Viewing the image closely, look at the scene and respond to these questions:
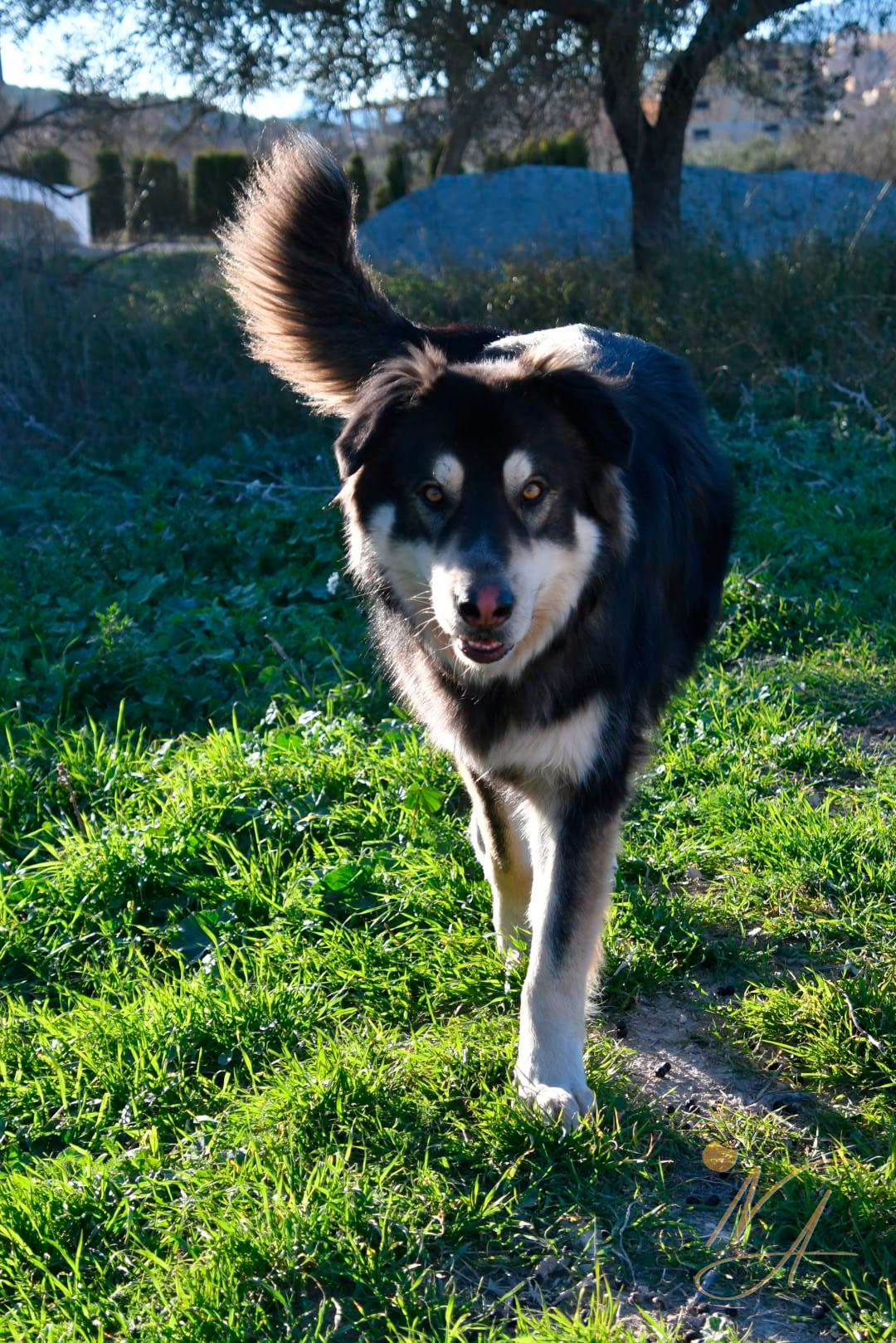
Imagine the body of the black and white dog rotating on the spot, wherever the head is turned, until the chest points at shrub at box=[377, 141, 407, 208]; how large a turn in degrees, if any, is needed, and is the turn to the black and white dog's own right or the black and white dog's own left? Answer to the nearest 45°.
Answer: approximately 180°

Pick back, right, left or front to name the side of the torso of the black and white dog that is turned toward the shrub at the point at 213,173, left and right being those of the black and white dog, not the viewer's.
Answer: back

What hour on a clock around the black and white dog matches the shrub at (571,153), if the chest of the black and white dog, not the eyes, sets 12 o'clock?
The shrub is roughly at 6 o'clock from the black and white dog.

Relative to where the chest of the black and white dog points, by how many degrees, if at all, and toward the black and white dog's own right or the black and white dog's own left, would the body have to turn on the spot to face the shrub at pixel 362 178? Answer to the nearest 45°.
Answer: approximately 180°

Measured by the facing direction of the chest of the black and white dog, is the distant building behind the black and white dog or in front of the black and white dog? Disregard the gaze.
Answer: behind

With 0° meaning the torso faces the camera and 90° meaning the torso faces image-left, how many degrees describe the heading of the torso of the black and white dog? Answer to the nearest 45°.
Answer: approximately 0°

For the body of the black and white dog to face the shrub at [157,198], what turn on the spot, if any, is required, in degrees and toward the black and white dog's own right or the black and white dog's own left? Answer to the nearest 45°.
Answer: approximately 180°

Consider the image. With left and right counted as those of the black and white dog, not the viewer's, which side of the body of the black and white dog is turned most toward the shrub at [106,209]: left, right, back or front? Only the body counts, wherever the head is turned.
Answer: back

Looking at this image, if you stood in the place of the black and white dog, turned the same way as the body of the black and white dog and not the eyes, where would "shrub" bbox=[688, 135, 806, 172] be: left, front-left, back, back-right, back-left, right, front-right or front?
back

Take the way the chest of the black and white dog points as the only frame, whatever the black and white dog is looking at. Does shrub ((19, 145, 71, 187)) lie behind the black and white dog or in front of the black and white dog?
behind
